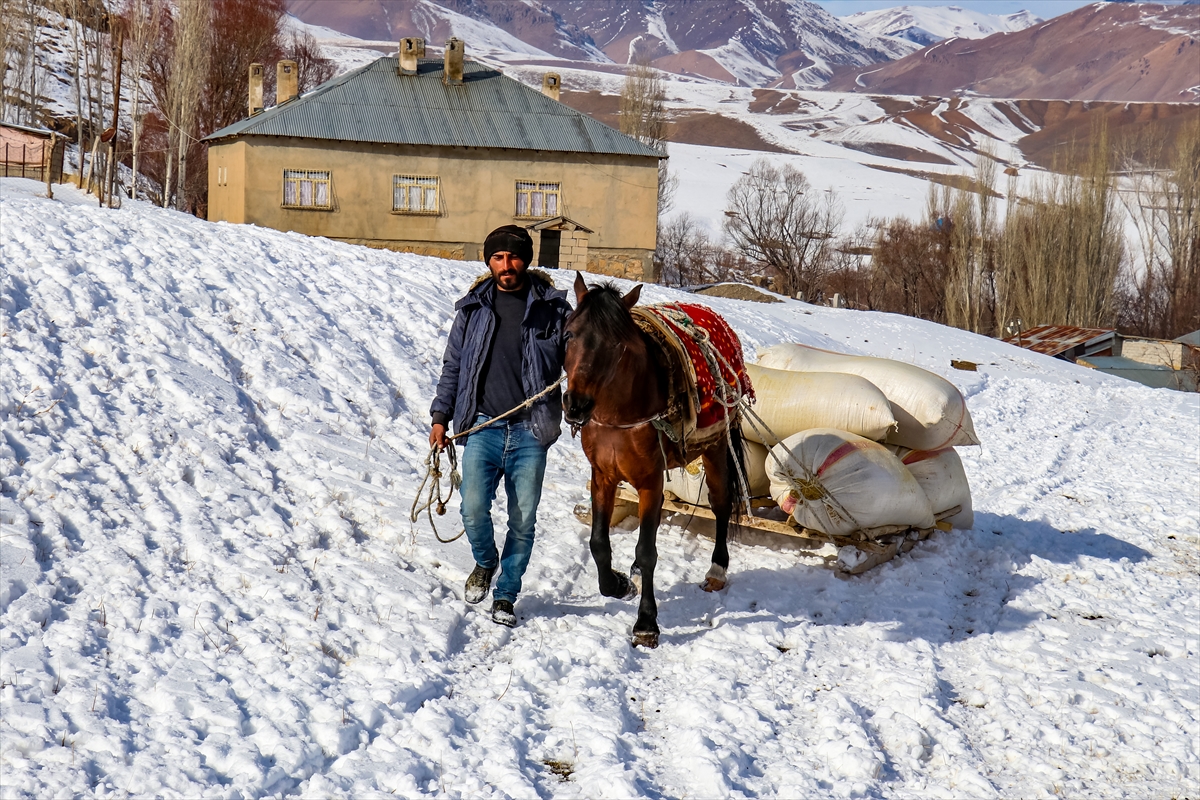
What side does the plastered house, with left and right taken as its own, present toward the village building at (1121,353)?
left

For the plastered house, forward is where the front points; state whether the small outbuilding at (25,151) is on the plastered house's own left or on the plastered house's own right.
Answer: on the plastered house's own right

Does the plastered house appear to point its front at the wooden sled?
yes

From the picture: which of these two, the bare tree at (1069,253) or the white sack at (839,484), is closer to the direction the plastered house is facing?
the white sack

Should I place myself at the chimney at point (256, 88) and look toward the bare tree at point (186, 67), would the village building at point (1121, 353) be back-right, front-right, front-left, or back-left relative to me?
back-right

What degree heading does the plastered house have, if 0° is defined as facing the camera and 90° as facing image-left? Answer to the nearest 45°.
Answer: approximately 0°

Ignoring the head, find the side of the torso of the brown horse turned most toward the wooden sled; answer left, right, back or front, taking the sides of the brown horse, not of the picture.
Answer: back

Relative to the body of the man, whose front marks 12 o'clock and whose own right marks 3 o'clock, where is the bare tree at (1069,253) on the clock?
The bare tree is roughly at 7 o'clock from the man.

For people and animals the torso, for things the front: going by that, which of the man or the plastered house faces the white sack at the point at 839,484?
the plastered house

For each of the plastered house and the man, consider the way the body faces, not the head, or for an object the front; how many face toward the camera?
2

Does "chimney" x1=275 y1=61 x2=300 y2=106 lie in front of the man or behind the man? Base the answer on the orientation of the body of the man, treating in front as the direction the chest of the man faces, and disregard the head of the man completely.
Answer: behind

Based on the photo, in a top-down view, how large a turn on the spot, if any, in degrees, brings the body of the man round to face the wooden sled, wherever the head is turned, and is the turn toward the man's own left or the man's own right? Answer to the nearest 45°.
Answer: approximately 135° to the man's own left

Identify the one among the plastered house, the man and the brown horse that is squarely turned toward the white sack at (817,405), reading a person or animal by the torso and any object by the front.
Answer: the plastered house
